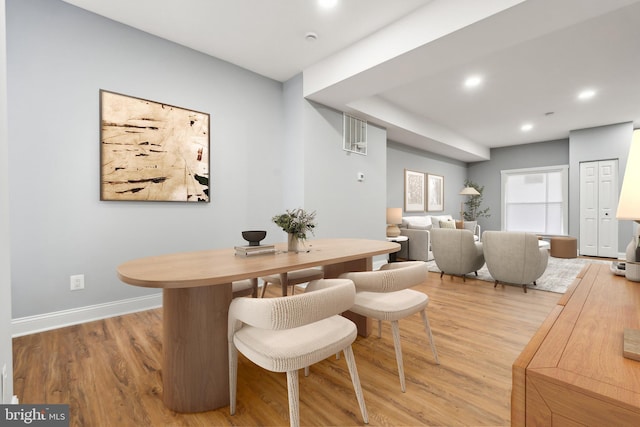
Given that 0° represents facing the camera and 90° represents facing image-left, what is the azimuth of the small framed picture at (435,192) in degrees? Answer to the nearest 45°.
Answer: approximately 315°

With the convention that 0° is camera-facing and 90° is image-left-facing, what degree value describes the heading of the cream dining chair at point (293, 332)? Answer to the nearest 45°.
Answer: approximately 135°

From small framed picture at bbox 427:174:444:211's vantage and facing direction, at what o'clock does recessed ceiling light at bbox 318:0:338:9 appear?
The recessed ceiling light is roughly at 2 o'clock from the small framed picture.

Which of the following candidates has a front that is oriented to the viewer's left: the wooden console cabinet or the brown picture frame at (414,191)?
the wooden console cabinet

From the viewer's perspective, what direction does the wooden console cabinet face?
to the viewer's left

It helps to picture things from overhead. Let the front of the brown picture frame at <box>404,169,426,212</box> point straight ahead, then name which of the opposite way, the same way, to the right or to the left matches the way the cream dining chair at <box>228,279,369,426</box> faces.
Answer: the opposite way

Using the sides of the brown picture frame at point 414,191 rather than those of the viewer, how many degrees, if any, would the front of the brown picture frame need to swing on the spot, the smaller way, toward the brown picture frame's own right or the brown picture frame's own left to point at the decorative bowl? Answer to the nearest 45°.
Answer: approximately 45° to the brown picture frame's own right

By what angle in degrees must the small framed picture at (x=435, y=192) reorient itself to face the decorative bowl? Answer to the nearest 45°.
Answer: approximately 45° to its right

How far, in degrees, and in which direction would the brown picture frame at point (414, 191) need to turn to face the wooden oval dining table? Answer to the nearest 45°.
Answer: approximately 45° to its right

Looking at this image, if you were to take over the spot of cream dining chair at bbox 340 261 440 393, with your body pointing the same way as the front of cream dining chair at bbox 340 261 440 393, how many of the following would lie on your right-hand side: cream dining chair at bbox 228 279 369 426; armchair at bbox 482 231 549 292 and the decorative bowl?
1

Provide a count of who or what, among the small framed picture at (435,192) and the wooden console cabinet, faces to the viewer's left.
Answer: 1
